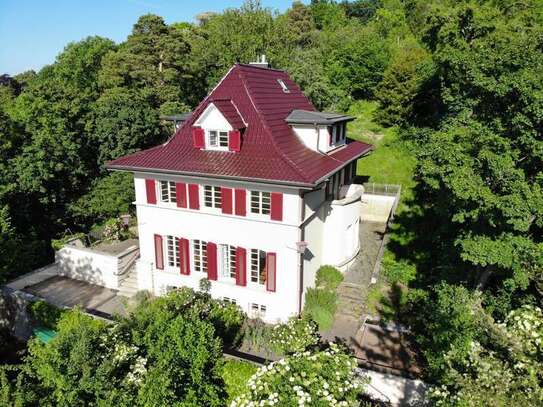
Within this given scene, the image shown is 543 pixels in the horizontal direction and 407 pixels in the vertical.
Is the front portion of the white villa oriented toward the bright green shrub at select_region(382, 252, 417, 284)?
no

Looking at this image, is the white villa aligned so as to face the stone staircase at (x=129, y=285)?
no

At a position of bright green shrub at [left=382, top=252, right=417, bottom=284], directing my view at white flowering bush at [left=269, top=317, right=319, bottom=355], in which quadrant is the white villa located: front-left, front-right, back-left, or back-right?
front-right

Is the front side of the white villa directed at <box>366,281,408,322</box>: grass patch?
no

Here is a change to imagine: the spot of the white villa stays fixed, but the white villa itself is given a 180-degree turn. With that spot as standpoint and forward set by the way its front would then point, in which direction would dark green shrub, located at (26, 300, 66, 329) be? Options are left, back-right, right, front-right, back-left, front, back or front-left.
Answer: back-left

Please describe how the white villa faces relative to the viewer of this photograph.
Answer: facing the viewer and to the left of the viewer

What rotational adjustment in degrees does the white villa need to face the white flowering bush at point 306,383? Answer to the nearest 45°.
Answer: approximately 45° to its left

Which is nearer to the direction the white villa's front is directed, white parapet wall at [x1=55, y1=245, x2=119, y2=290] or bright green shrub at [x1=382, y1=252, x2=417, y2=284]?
the white parapet wall

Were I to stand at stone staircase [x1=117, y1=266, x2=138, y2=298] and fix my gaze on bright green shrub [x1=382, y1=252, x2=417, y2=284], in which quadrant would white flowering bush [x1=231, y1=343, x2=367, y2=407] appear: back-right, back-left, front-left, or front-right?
front-right

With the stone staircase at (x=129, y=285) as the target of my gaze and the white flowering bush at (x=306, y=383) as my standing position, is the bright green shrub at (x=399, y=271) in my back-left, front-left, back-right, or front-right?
front-right

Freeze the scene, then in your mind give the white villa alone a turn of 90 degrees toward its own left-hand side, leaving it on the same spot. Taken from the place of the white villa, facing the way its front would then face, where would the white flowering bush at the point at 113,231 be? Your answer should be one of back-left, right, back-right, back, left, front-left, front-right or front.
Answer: back

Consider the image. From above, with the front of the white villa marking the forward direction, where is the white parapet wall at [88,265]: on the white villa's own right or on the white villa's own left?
on the white villa's own right

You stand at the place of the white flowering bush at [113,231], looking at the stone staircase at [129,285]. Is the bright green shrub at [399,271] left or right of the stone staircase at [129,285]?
left

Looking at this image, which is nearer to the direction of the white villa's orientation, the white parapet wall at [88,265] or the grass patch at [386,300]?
the white parapet wall
